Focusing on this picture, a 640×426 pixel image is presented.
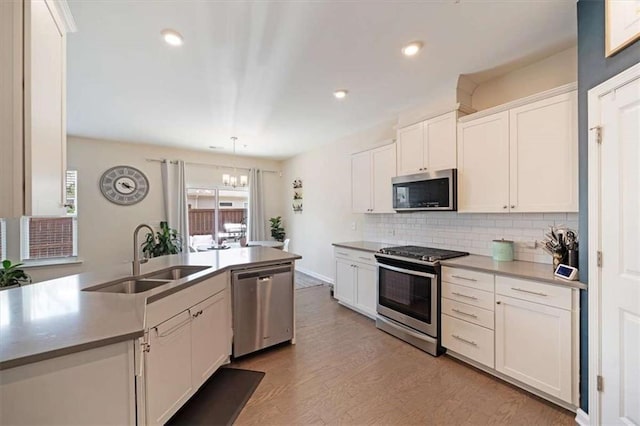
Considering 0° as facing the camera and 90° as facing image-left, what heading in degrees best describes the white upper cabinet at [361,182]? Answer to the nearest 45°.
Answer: approximately 45°

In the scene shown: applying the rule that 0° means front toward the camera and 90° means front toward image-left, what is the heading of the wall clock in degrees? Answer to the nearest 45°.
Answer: approximately 0°

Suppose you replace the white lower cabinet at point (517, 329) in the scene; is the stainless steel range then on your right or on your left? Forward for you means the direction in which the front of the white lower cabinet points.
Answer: on your right

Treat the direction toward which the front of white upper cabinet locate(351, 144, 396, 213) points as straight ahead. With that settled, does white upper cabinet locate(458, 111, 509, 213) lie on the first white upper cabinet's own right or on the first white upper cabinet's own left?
on the first white upper cabinet's own left

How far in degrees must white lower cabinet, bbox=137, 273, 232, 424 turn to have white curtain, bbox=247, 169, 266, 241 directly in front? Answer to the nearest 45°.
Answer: approximately 135° to its left

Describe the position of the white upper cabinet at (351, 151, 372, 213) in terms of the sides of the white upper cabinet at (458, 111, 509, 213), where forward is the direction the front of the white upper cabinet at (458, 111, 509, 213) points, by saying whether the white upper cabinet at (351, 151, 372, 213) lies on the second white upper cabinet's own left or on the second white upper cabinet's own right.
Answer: on the second white upper cabinet's own right
